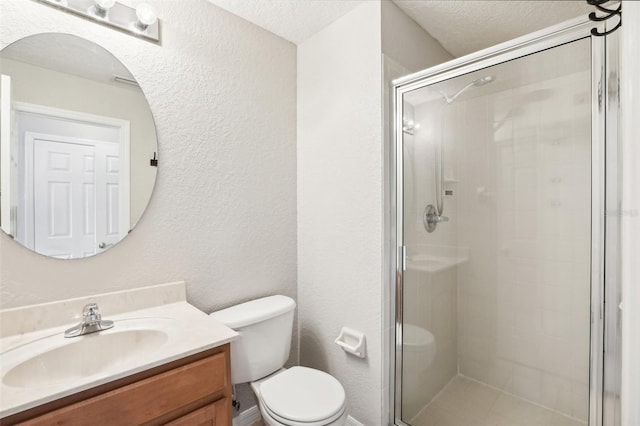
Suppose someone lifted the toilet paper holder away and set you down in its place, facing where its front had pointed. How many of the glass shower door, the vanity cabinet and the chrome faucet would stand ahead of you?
2

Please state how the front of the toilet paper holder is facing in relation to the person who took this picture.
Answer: facing the viewer and to the left of the viewer

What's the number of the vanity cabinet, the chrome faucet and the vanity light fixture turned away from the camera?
0

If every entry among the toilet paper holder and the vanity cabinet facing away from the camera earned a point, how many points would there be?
0

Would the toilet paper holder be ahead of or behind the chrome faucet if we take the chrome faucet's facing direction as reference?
ahead

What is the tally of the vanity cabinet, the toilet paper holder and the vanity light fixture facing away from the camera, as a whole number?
0

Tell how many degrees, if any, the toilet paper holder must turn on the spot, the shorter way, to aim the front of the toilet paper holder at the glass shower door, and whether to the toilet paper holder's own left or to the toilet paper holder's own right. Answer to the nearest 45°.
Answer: approximately 135° to the toilet paper holder's own left

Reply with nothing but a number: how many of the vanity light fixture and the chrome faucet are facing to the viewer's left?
0

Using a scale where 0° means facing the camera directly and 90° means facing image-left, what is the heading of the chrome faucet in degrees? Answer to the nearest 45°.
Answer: approximately 315°

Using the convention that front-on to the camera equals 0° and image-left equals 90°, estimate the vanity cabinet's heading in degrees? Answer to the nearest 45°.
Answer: approximately 315°

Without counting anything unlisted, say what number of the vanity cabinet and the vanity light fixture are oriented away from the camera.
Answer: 0

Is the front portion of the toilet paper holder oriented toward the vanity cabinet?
yes
